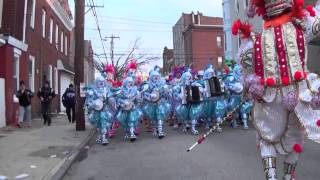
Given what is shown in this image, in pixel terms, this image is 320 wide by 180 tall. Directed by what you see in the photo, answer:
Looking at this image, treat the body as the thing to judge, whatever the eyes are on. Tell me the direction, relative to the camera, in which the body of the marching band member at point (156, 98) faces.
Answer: toward the camera

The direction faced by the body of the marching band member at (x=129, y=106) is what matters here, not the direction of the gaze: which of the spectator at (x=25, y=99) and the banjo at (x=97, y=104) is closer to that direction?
the banjo

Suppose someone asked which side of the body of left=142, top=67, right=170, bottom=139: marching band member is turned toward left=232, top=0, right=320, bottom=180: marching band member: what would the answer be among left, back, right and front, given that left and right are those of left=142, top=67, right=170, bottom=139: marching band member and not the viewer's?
front

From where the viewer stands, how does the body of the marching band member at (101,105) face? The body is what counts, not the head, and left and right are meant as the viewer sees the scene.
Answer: facing the viewer

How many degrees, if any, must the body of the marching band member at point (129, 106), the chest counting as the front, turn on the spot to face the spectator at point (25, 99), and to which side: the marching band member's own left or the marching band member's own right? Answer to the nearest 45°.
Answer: approximately 135° to the marching band member's own right

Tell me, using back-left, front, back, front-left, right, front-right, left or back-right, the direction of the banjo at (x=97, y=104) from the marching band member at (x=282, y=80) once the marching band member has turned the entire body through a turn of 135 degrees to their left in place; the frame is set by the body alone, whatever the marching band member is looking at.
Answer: left

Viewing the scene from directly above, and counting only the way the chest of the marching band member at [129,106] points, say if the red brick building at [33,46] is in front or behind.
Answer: behind

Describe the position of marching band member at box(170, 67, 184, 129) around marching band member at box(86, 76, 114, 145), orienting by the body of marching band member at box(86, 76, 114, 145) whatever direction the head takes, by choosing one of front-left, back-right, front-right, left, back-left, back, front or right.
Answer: back-left

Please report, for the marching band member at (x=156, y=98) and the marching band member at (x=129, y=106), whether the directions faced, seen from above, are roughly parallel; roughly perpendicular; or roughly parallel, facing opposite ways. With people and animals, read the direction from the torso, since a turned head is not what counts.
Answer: roughly parallel

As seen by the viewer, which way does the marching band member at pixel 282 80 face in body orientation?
toward the camera

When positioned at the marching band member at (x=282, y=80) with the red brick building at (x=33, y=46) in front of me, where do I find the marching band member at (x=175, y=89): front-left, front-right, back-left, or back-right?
front-right

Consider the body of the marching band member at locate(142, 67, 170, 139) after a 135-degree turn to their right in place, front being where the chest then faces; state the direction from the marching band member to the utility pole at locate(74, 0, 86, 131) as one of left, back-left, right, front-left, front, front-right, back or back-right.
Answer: front
